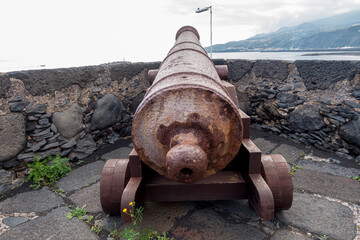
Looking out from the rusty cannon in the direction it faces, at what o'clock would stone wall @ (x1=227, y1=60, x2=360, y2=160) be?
The stone wall is roughly at 1 o'clock from the rusty cannon.

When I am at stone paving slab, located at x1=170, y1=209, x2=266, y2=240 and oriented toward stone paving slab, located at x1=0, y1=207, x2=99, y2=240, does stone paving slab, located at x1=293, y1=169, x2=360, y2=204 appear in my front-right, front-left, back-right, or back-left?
back-right

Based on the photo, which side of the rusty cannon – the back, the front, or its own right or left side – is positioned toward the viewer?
back
